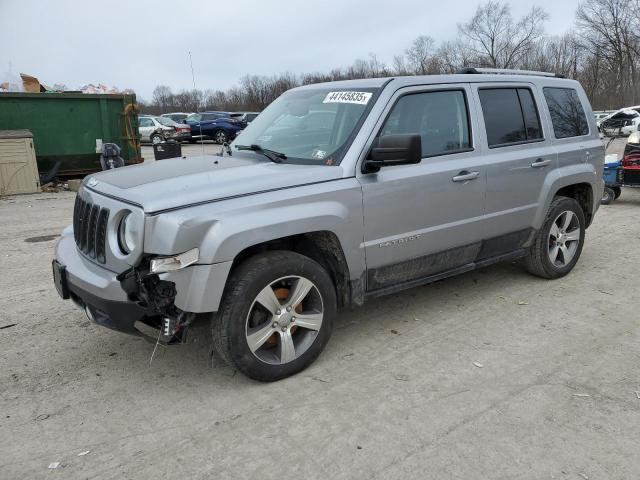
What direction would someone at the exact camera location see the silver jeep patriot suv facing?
facing the viewer and to the left of the viewer

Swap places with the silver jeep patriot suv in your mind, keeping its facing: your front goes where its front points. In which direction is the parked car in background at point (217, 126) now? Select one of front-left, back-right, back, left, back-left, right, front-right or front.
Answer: back-right

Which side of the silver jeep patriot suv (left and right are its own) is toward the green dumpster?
right

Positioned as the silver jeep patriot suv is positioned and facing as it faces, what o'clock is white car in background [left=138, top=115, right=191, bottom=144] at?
The white car in background is roughly at 4 o'clock from the silver jeep patriot suv.
